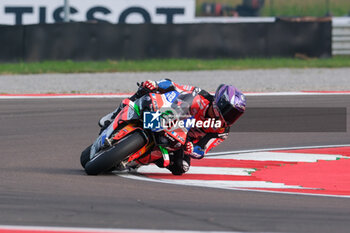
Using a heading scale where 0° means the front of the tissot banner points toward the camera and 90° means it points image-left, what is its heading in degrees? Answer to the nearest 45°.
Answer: approximately 0°

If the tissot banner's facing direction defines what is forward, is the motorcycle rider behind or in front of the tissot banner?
in front

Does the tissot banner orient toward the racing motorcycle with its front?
yes
